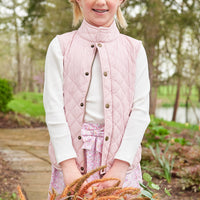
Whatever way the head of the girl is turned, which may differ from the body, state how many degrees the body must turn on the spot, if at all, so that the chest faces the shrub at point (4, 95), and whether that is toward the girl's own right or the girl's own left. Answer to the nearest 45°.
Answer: approximately 180°

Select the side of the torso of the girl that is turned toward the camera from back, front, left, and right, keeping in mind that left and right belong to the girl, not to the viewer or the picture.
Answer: front
